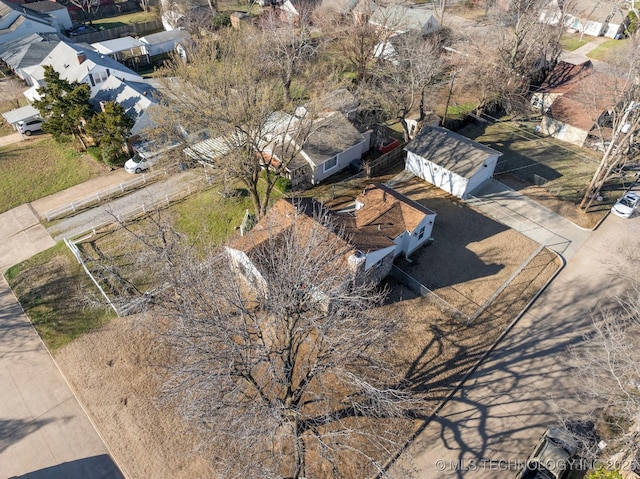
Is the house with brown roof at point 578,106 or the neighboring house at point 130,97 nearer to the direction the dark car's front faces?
the house with brown roof

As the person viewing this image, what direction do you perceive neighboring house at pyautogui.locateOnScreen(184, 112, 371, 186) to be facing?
facing the viewer and to the left of the viewer

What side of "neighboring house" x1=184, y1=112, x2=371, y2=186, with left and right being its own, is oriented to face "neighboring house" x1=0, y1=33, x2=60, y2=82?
right

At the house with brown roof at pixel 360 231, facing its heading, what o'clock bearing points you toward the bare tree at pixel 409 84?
The bare tree is roughly at 5 o'clock from the house with brown roof.

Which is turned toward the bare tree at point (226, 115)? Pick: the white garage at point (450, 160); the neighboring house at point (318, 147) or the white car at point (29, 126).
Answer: the neighboring house

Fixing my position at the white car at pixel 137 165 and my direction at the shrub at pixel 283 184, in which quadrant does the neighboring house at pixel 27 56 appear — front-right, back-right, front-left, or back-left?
back-left

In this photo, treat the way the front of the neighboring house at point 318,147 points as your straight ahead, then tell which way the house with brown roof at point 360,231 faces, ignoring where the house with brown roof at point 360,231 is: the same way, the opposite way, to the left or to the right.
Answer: the same way

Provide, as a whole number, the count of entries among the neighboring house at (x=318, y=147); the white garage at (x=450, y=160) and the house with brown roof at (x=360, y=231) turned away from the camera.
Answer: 0

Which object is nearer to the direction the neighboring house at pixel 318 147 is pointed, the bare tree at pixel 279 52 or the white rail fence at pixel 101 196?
the white rail fence

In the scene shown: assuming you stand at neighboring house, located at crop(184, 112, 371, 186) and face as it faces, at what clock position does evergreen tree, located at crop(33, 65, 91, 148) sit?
The evergreen tree is roughly at 2 o'clock from the neighboring house.

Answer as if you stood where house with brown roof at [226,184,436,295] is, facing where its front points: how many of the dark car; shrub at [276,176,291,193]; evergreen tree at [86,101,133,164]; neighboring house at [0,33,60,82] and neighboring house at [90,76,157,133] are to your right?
4

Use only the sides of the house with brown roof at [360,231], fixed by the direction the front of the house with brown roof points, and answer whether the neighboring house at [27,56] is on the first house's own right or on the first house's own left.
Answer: on the first house's own right

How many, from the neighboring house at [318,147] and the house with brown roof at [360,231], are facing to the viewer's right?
0
